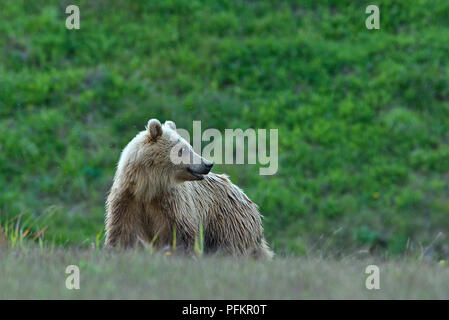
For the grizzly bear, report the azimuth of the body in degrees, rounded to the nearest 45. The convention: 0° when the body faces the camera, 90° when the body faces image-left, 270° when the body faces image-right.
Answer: approximately 45°
